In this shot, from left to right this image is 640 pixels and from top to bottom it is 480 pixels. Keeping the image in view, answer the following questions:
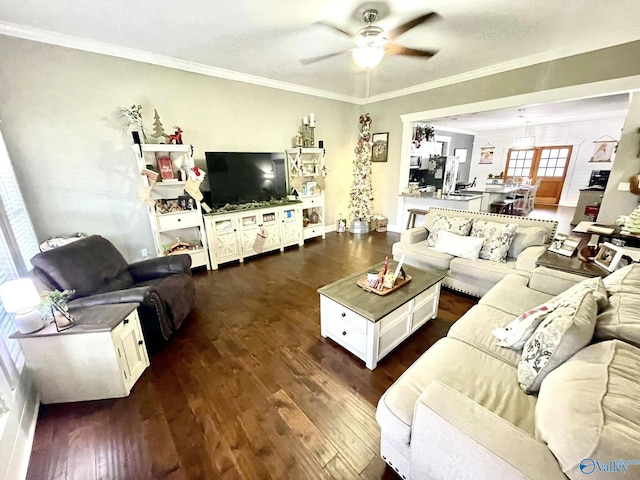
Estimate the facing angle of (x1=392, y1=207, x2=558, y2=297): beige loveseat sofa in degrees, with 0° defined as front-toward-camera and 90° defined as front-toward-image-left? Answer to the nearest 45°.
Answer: approximately 45°

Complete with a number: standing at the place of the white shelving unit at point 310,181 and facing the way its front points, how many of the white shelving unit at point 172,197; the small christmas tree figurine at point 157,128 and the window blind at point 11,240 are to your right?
3

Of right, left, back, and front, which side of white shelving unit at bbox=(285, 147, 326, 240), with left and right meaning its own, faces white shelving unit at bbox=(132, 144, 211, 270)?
right

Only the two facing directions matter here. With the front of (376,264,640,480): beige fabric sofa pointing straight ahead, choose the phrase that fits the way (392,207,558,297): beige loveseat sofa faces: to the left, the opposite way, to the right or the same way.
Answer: to the left

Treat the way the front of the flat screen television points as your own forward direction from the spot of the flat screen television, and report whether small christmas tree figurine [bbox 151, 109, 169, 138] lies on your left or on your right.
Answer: on your right

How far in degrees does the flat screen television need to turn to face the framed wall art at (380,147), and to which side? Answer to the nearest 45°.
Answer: approximately 45° to its left

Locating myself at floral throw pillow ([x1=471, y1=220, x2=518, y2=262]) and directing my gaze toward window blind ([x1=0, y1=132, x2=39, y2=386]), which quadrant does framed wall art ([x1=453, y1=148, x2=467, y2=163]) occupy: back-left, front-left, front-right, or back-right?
back-right

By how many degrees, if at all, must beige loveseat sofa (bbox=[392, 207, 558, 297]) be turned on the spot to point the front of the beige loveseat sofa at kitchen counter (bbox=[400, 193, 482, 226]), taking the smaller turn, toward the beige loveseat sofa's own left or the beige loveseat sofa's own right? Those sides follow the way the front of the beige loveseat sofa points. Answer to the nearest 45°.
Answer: approximately 135° to the beige loveseat sofa's own right

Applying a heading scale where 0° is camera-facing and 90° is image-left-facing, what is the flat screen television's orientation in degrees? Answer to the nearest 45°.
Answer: approximately 315°
